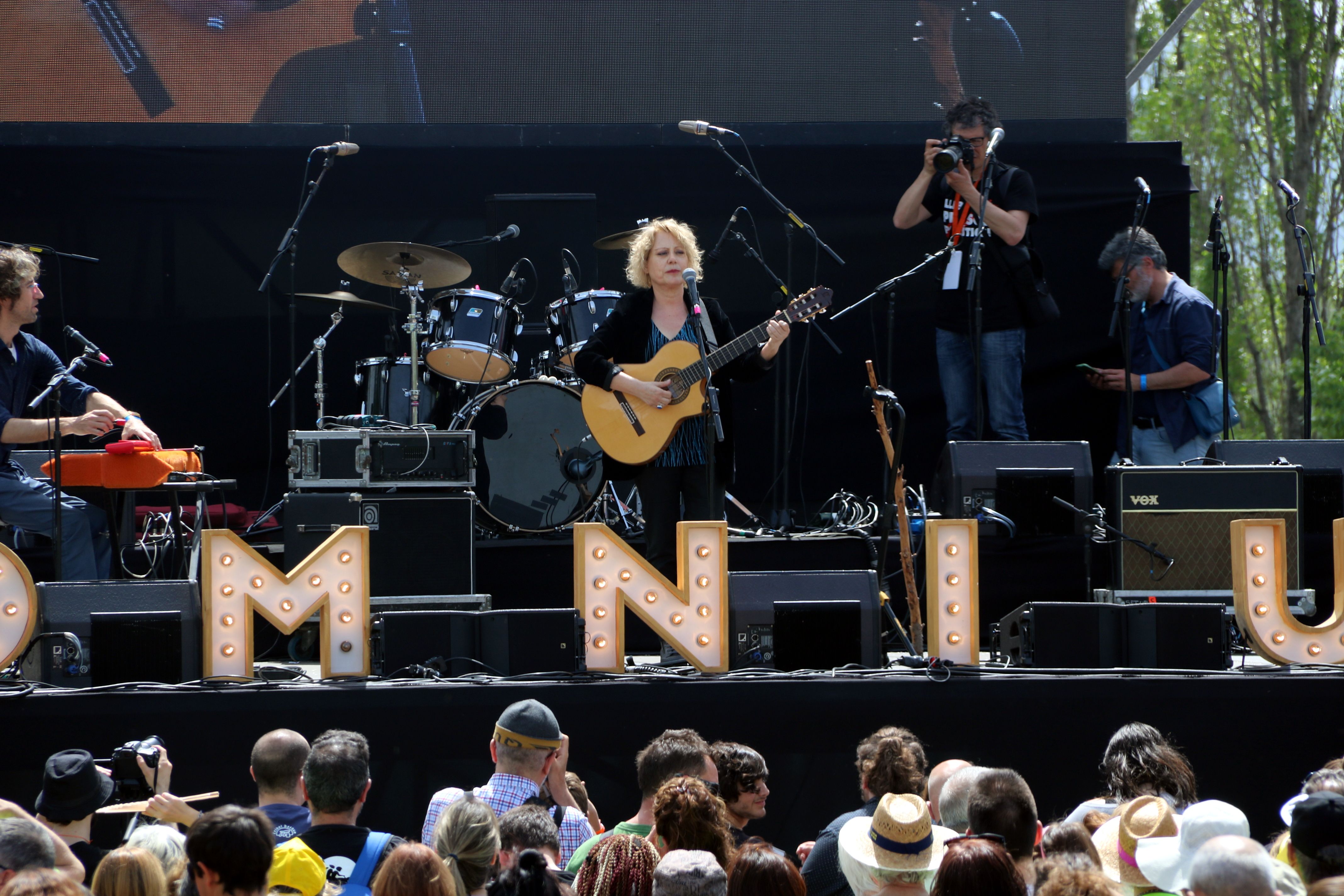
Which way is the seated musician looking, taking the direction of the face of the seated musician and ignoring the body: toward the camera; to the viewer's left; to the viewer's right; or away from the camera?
to the viewer's right

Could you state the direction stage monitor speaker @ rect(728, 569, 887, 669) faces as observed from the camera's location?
facing away from the viewer

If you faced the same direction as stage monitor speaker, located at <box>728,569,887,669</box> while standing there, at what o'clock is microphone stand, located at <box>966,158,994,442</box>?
The microphone stand is roughly at 1 o'clock from the stage monitor speaker.

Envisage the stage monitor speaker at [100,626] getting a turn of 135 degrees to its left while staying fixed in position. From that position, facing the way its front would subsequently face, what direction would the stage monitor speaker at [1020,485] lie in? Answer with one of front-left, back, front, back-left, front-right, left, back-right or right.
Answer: back-left

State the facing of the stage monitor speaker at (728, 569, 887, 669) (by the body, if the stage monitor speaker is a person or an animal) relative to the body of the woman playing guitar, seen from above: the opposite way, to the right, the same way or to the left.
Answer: the opposite way

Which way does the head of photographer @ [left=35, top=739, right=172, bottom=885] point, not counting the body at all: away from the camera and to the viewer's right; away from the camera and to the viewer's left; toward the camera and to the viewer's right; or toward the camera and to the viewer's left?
away from the camera and to the viewer's right

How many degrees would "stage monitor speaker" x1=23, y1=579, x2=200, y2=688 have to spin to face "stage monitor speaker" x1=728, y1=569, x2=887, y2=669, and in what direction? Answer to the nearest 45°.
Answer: approximately 90° to its right

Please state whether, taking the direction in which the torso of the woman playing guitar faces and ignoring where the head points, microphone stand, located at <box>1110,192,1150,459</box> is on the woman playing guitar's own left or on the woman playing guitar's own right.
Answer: on the woman playing guitar's own left

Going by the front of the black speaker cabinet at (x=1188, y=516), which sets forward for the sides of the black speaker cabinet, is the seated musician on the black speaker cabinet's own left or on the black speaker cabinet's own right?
on the black speaker cabinet's own right

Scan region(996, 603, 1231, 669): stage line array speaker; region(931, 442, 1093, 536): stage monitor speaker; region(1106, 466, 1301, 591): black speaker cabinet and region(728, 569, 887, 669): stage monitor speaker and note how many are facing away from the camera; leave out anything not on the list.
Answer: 2

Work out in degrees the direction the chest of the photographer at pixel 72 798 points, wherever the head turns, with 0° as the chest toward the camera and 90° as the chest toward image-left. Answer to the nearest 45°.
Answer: approximately 225°

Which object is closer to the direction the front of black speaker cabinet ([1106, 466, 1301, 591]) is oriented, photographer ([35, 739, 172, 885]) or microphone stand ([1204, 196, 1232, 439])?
the photographer

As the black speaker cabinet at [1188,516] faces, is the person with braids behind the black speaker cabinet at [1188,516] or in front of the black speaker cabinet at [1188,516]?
in front
